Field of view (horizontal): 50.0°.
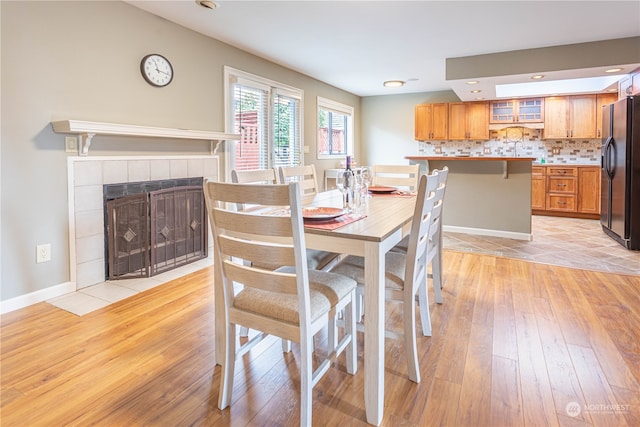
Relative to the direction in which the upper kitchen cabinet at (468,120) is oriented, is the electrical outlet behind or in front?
in front

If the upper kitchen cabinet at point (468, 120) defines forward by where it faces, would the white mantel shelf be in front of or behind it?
in front

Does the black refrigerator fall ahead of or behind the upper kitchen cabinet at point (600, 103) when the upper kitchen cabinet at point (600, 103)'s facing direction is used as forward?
ahead

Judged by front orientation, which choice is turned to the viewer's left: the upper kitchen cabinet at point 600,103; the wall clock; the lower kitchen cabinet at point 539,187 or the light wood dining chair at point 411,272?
the light wood dining chair

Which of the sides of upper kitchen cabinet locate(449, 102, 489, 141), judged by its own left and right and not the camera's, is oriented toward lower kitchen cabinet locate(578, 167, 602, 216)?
left

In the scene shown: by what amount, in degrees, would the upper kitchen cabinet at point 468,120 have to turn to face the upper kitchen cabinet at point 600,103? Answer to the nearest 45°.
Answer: approximately 90° to its left

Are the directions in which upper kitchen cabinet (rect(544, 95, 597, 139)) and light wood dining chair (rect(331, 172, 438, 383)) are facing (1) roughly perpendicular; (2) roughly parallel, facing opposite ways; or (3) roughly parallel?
roughly perpendicular
